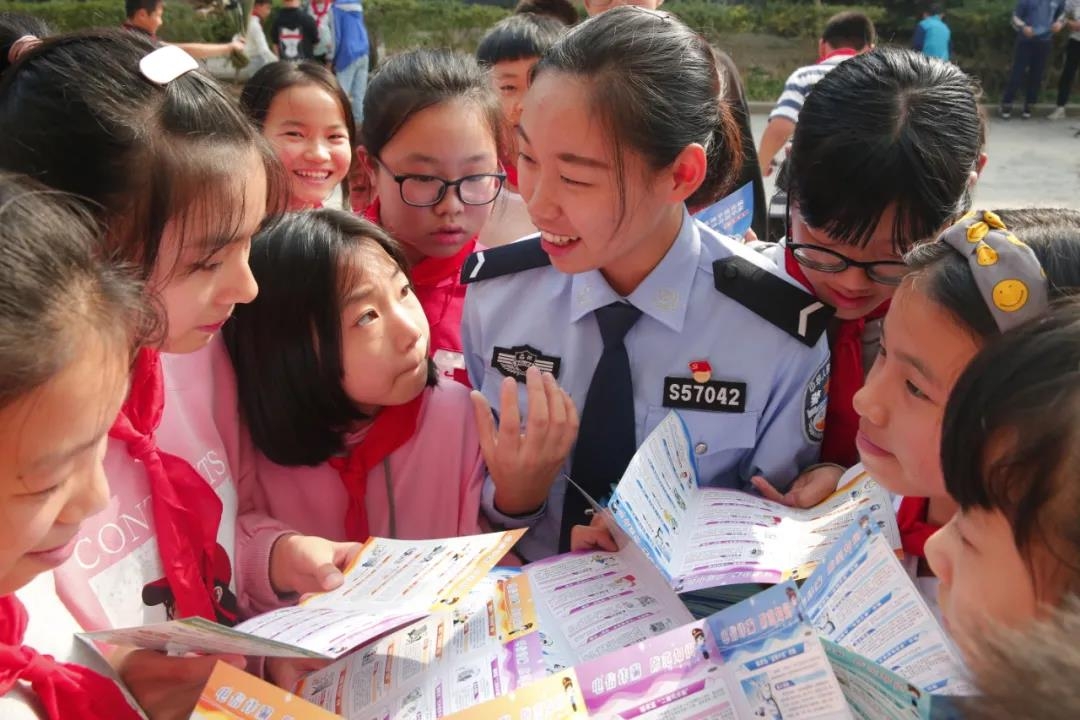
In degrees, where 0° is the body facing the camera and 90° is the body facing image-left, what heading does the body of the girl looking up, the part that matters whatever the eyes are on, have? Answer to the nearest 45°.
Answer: approximately 315°

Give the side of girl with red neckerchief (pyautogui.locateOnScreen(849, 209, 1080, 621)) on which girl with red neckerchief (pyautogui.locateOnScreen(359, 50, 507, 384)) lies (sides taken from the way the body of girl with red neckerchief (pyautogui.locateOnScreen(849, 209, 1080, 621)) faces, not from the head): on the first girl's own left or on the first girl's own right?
on the first girl's own right

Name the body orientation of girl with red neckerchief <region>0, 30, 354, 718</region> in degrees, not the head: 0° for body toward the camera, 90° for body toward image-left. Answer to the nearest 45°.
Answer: approximately 315°
